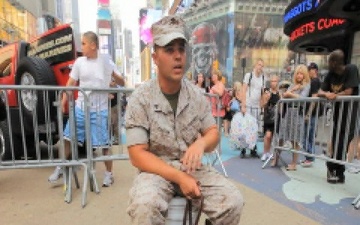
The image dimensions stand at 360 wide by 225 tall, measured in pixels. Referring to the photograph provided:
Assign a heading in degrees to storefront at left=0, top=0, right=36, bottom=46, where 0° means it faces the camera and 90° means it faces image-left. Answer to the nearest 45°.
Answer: approximately 315°

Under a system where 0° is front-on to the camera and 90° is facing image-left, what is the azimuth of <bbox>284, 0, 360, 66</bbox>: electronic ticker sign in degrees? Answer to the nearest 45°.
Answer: approximately 45°

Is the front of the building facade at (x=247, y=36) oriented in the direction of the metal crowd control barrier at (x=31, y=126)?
yes

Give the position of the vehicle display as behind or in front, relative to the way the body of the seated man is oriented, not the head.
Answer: behind

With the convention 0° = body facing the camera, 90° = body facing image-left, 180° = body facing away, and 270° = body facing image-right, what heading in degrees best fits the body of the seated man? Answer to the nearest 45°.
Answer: approximately 0°

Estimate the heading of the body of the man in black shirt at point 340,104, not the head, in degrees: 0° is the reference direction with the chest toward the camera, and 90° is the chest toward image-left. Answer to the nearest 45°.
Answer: approximately 45°

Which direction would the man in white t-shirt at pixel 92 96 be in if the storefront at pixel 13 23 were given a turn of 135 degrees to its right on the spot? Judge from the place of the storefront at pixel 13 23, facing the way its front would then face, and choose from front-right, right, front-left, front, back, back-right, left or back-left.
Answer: left

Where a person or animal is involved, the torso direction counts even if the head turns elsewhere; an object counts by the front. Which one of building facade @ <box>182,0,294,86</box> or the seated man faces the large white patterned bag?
the building facade

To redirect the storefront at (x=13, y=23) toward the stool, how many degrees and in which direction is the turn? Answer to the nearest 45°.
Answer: approximately 45° to its right

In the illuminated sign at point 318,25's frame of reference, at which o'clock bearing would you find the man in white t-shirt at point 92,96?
The man in white t-shirt is roughly at 11 o'clock from the illuminated sign.

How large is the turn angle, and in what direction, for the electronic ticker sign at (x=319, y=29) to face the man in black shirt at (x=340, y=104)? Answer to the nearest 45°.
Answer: approximately 45° to its left

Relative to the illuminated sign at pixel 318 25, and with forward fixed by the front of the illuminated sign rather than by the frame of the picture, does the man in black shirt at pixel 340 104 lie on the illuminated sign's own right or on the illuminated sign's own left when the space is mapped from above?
on the illuminated sign's own left

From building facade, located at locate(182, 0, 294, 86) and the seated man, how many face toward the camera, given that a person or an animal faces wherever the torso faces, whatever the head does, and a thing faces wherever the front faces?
2

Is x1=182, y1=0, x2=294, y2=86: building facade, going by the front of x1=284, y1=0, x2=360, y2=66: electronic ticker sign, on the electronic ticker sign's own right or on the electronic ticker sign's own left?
on the electronic ticker sign's own right

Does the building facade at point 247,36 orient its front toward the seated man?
yes

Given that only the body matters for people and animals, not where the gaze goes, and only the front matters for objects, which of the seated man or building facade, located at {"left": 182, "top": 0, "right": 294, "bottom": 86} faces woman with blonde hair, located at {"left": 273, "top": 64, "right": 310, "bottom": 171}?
the building facade
